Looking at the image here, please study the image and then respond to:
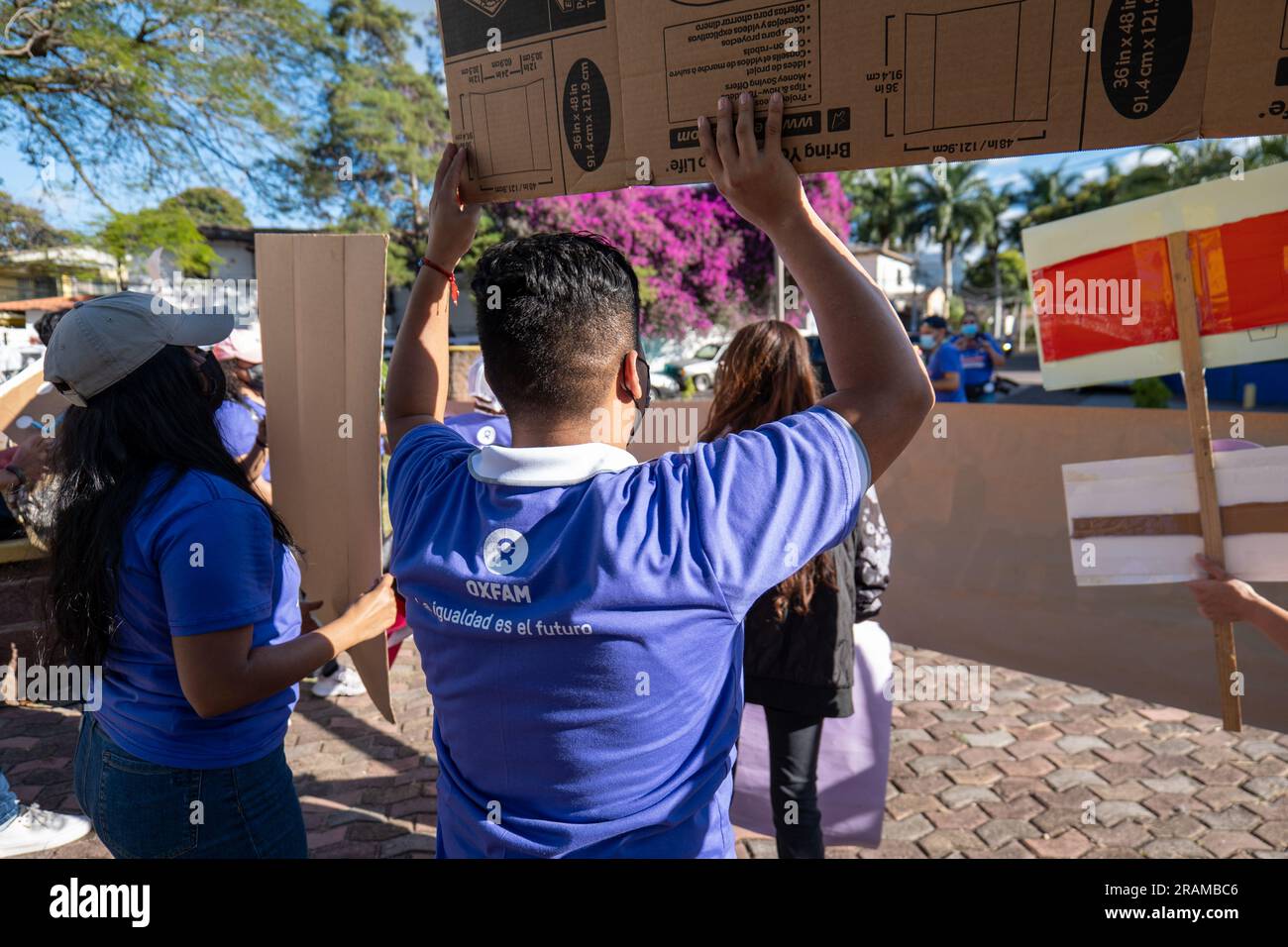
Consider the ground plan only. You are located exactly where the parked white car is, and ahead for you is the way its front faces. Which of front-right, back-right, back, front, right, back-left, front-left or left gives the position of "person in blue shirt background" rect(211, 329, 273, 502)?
front-left

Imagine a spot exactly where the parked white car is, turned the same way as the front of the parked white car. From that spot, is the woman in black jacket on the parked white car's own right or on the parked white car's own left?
on the parked white car's own left

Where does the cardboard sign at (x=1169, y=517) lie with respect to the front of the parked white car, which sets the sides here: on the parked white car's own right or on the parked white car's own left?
on the parked white car's own left

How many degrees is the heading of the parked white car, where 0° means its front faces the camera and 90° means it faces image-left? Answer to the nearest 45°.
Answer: approximately 45°

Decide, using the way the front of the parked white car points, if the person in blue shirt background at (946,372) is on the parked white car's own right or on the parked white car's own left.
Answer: on the parked white car's own left

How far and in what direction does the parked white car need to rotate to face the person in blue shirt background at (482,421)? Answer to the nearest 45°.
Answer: approximately 45° to its left
